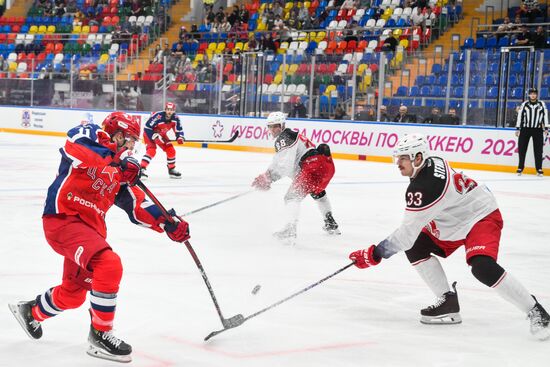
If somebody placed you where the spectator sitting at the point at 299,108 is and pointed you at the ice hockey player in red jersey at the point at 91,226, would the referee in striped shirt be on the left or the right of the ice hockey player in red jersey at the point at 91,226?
left

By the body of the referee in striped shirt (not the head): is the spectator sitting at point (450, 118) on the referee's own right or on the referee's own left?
on the referee's own right

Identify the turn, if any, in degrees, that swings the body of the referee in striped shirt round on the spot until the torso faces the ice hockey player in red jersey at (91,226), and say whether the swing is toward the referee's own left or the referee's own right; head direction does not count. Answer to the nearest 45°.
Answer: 0° — they already face them

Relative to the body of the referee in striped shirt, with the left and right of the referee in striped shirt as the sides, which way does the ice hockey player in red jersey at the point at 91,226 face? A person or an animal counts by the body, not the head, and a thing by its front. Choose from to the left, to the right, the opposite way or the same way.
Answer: to the left

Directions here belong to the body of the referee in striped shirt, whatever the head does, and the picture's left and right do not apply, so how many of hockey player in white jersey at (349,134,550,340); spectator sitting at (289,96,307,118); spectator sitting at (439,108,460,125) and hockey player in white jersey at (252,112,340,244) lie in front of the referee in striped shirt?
2

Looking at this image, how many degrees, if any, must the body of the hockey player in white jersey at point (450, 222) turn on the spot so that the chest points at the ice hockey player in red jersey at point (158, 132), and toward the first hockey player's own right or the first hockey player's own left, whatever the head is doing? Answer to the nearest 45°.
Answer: approximately 45° to the first hockey player's own right

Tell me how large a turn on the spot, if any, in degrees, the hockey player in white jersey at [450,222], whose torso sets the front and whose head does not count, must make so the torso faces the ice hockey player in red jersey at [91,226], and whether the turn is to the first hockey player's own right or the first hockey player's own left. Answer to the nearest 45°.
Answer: approximately 45° to the first hockey player's own left

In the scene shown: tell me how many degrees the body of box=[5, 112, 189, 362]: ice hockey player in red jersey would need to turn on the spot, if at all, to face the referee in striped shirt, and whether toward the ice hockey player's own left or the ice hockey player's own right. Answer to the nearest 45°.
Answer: approximately 90° to the ice hockey player's own left

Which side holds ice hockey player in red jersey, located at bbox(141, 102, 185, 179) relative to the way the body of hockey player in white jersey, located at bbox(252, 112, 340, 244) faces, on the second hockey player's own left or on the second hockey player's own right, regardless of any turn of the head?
on the second hockey player's own right

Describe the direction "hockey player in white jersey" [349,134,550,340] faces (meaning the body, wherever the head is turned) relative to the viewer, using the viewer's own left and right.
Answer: facing to the left of the viewer

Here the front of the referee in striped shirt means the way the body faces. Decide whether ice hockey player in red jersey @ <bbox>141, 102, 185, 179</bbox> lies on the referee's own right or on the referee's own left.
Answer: on the referee's own right

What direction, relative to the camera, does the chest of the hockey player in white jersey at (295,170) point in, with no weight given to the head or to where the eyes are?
to the viewer's left

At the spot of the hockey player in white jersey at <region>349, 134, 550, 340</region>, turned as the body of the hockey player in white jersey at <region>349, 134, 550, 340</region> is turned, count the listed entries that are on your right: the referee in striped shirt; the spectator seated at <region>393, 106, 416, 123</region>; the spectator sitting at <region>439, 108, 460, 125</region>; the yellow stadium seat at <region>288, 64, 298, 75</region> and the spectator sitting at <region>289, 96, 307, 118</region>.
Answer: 5

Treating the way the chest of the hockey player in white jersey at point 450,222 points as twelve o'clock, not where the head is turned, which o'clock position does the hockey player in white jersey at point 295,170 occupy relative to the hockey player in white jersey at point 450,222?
the hockey player in white jersey at point 295,170 is roughly at 2 o'clock from the hockey player in white jersey at point 450,222.

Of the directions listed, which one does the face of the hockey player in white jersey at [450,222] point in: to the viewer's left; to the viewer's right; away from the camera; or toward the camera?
to the viewer's left

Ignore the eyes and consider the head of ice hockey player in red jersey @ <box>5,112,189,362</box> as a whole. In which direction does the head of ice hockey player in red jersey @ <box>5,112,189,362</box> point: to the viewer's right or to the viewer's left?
to the viewer's right
